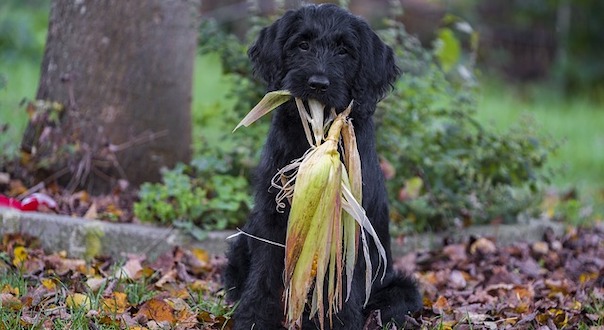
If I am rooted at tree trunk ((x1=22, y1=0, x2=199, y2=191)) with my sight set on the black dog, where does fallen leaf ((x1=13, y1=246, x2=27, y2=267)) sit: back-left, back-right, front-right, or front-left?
front-right

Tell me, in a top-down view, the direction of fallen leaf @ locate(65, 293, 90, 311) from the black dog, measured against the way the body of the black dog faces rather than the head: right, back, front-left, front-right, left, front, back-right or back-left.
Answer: right

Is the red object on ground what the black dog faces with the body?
no

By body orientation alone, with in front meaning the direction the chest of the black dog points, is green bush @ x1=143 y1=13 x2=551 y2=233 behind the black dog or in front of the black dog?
behind

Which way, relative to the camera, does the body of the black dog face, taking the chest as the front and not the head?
toward the camera

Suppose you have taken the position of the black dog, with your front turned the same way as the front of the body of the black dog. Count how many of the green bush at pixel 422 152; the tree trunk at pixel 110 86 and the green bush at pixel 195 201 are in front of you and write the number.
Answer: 0

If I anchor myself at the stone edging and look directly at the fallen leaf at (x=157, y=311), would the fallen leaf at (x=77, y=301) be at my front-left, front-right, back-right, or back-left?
front-right

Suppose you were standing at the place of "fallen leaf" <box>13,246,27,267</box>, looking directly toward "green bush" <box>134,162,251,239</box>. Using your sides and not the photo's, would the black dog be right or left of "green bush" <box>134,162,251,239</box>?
right

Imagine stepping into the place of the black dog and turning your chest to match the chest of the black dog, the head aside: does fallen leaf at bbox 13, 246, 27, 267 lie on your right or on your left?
on your right

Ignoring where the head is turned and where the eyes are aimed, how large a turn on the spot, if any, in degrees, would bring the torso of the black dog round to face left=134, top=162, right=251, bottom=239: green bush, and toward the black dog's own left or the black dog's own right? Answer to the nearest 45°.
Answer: approximately 135° to the black dog's own right

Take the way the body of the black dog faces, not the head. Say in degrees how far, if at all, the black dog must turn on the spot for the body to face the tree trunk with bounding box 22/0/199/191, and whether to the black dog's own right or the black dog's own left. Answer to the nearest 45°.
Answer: approximately 135° to the black dog's own right
